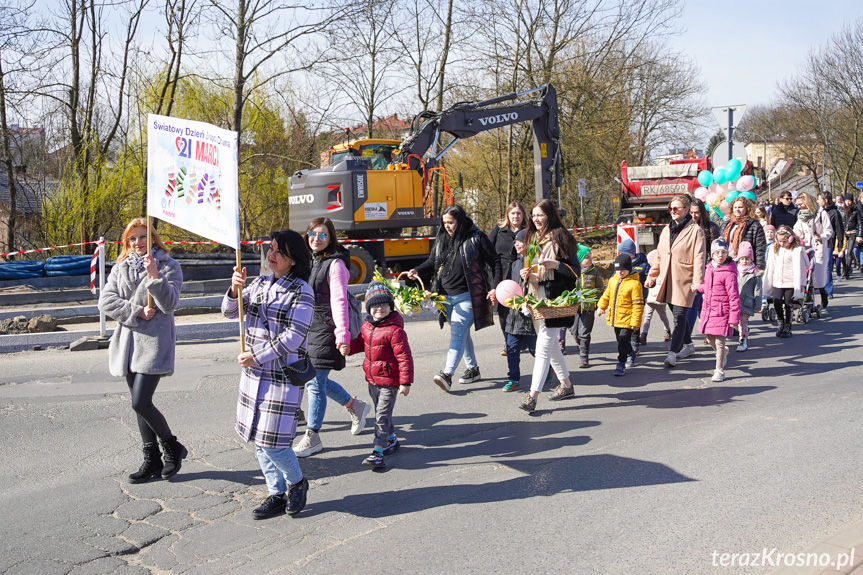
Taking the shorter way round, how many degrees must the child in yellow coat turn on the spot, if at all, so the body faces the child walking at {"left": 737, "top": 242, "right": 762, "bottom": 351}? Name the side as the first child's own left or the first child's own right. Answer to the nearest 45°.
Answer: approximately 180°

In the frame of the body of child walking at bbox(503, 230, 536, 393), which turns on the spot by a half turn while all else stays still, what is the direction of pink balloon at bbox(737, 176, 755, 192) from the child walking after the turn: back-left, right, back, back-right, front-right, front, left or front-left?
front

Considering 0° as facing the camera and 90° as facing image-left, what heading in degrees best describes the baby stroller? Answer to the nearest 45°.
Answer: approximately 45°

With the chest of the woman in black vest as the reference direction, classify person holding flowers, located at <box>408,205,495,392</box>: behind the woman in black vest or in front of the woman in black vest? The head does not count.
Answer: behind

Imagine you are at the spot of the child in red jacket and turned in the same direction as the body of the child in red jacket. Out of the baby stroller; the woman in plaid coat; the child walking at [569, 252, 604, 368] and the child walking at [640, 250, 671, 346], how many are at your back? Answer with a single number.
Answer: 3

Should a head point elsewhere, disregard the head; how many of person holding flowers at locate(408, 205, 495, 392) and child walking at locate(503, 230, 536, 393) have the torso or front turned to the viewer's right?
0

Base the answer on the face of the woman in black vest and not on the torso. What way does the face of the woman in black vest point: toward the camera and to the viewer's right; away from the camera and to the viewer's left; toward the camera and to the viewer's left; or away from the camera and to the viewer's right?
toward the camera and to the viewer's left

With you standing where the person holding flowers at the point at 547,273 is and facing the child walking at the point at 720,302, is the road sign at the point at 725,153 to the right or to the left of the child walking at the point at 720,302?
left

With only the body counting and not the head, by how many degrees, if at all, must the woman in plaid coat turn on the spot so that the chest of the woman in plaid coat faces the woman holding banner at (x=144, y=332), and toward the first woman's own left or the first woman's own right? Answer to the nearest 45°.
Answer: approximately 90° to the first woman's own right

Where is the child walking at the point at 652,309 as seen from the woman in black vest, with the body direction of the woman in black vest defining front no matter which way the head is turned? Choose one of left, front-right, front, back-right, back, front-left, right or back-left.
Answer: back

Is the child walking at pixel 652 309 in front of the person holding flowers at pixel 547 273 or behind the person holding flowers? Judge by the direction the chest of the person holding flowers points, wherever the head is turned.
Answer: behind

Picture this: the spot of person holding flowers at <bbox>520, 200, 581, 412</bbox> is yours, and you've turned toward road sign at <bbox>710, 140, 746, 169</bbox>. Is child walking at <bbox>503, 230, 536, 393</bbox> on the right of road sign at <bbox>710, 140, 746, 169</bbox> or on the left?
left

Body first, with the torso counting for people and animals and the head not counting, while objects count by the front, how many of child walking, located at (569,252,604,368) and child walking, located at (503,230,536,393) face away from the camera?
0
